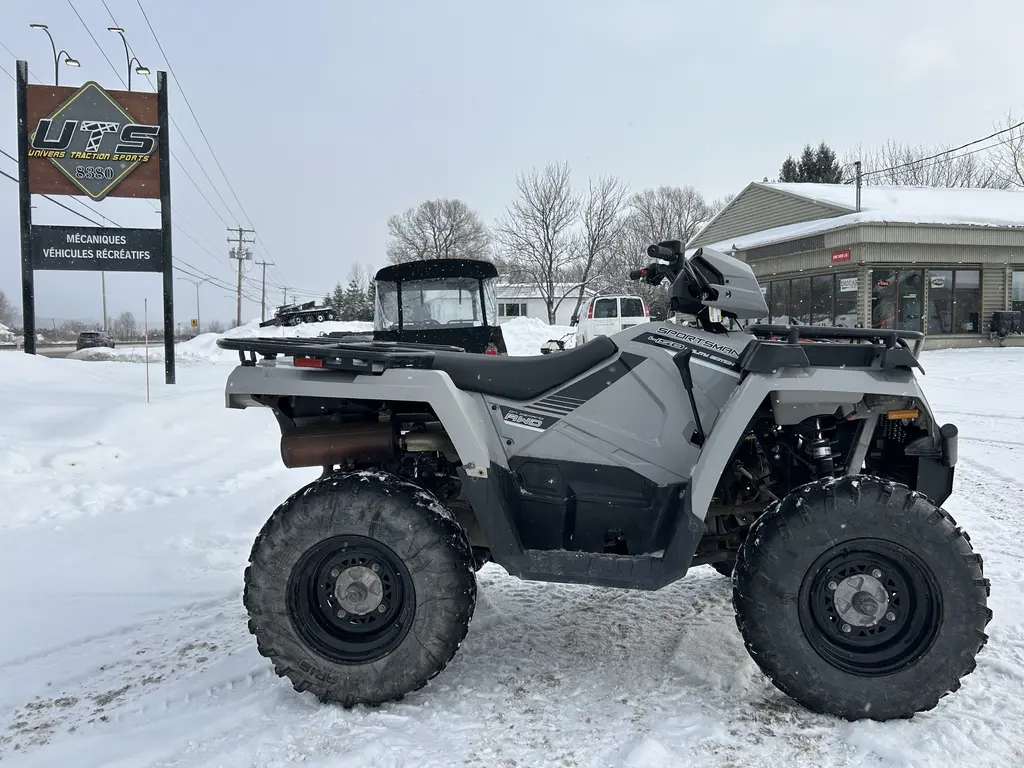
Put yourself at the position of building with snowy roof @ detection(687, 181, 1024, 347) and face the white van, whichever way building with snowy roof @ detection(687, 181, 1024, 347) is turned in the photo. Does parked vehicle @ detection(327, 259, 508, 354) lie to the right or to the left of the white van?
left

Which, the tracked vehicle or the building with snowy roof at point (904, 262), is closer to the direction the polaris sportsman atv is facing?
the building with snowy roof

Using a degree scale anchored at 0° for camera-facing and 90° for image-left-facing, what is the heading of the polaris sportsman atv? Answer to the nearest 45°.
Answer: approximately 270°

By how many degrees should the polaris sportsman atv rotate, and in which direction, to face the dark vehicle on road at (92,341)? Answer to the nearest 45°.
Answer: approximately 135° to its left

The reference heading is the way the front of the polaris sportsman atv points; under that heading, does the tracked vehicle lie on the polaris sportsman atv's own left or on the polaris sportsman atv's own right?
on the polaris sportsman atv's own left

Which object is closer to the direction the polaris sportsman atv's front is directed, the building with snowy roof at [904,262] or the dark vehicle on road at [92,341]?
the building with snowy roof

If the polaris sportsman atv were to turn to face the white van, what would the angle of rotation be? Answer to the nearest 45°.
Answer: approximately 90° to its left

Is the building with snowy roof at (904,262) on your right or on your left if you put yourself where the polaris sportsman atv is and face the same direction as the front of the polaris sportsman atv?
on your left

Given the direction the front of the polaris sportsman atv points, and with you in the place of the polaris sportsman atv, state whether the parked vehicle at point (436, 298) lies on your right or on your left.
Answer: on your left
